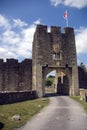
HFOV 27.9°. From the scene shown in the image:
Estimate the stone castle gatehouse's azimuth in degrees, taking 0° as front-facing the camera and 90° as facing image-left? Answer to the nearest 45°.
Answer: approximately 0°
